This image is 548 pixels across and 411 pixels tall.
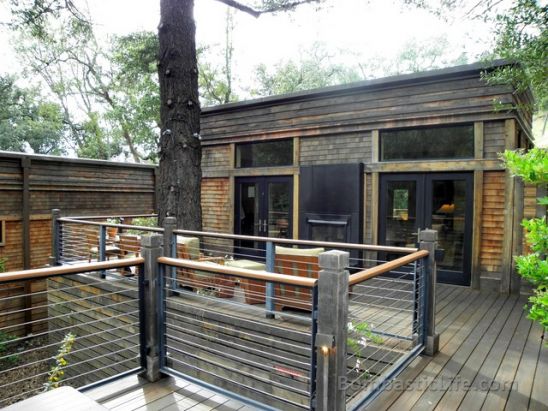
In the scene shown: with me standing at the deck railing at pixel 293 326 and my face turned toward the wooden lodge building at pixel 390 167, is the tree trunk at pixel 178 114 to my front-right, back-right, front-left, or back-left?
front-left

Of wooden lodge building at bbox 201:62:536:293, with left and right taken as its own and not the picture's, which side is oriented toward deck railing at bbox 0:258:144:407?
front

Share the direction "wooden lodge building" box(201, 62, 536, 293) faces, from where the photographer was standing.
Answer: facing the viewer and to the left of the viewer

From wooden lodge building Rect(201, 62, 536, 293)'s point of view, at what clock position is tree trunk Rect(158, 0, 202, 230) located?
The tree trunk is roughly at 1 o'clock from the wooden lodge building.
